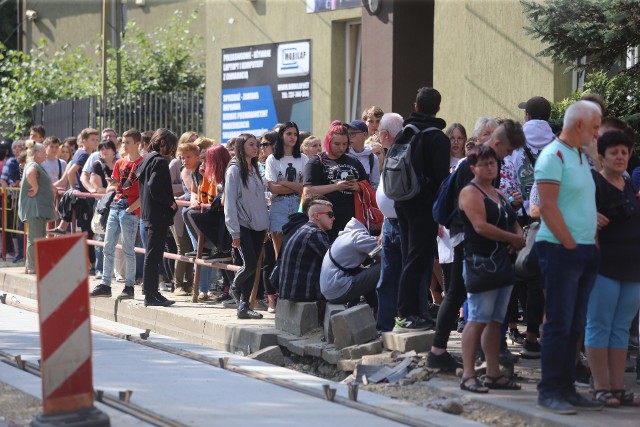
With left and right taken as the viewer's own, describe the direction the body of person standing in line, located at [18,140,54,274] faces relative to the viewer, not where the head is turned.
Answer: facing to the right of the viewer

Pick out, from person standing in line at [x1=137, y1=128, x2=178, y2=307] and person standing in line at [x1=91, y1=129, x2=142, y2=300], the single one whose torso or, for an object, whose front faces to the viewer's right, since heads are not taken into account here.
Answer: person standing in line at [x1=137, y1=128, x2=178, y2=307]

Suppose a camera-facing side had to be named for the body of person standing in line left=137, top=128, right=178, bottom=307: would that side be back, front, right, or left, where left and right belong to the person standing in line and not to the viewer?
right

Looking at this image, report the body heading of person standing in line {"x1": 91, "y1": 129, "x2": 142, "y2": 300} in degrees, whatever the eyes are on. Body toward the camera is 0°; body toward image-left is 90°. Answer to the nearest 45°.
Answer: approximately 45°
